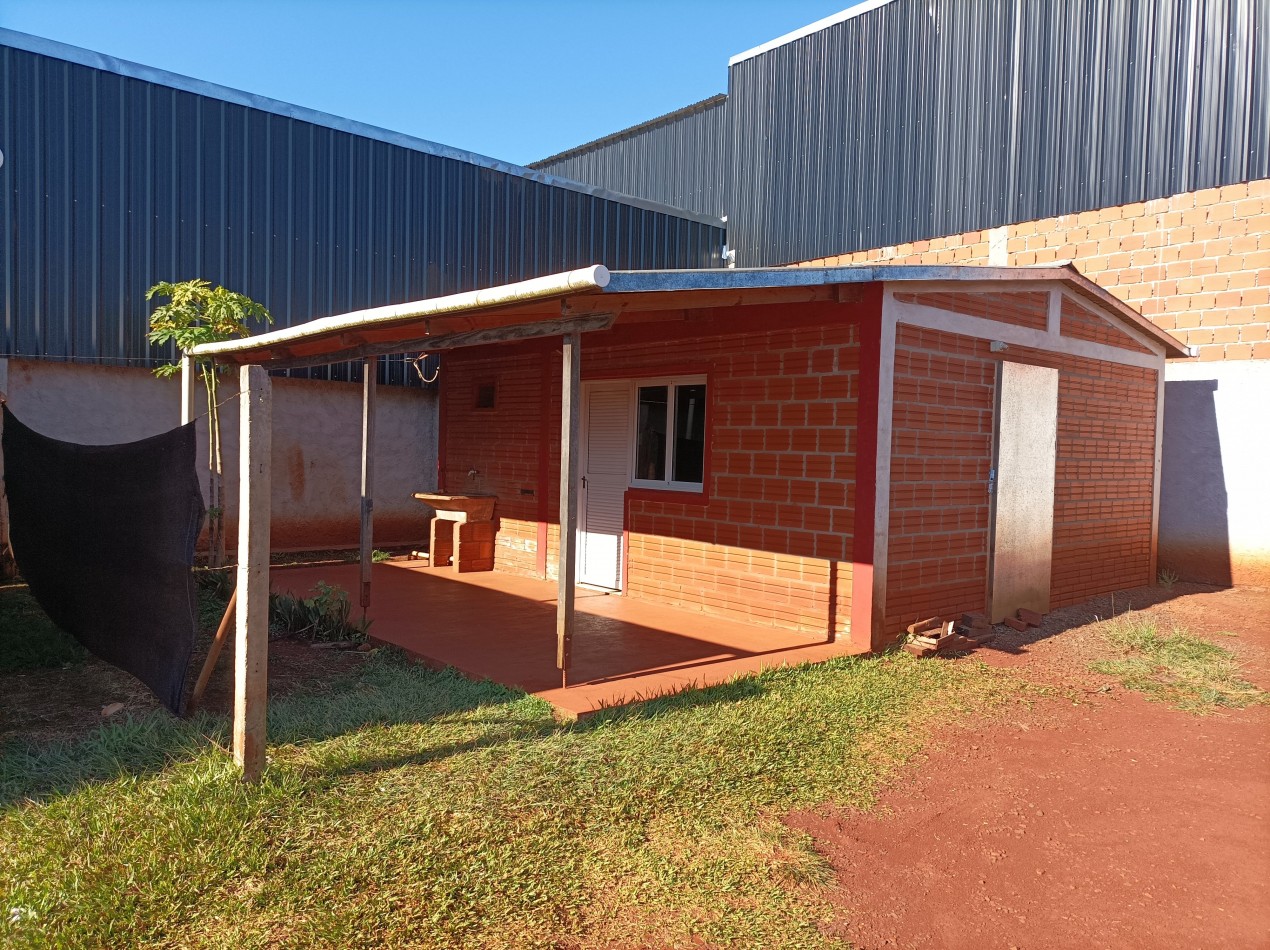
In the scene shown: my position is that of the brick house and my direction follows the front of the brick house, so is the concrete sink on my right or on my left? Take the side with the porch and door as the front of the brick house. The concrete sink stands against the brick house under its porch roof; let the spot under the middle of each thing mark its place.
on my right

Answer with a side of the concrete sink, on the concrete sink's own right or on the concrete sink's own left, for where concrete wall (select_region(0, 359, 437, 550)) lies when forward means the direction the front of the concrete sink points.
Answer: on the concrete sink's own right

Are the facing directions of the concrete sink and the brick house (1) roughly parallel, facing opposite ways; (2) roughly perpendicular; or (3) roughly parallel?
roughly parallel

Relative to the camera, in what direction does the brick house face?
facing the viewer and to the left of the viewer

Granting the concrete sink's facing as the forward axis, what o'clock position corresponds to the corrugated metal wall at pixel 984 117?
The corrugated metal wall is roughly at 7 o'clock from the concrete sink.

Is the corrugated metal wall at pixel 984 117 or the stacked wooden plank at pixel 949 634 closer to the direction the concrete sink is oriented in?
the stacked wooden plank

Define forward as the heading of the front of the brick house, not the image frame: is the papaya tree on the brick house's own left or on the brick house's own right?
on the brick house's own right

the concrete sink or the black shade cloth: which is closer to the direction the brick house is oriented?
the black shade cloth

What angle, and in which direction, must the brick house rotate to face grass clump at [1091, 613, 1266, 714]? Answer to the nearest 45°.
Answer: approximately 135° to its left

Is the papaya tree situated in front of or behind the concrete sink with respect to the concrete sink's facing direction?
in front

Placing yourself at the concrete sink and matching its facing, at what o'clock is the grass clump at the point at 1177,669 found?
The grass clump is roughly at 9 o'clock from the concrete sink.

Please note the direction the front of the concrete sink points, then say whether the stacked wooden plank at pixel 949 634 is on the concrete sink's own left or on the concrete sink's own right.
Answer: on the concrete sink's own left

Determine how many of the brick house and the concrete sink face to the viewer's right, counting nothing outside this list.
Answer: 0

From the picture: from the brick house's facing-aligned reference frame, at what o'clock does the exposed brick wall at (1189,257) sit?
The exposed brick wall is roughly at 6 o'clock from the brick house.

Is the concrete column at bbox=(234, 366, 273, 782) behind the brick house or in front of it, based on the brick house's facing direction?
in front
